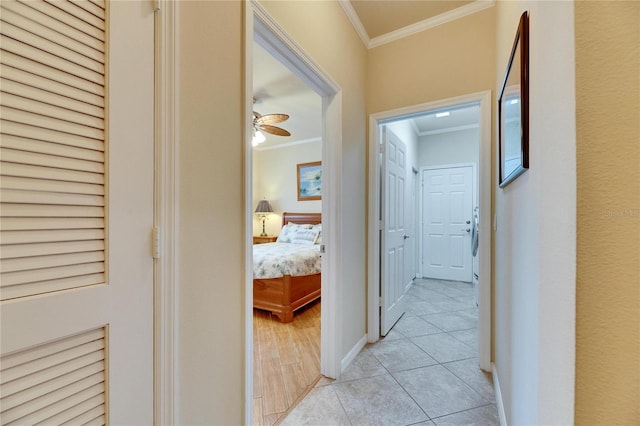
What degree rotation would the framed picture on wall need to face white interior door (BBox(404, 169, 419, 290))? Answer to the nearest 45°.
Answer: approximately 90° to its left

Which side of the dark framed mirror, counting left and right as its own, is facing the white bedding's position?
front

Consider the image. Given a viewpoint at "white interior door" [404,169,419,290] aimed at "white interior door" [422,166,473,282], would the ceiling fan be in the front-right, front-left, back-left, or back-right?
back-left

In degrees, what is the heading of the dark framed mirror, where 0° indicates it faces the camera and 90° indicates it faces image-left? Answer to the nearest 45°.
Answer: approximately 90°

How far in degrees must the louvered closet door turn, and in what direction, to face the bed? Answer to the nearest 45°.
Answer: approximately 90° to its left

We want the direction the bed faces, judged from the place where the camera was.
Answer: facing the viewer and to the left of the viewer

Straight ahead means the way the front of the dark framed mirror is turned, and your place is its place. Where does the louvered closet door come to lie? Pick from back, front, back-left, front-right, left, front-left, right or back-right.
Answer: front-left

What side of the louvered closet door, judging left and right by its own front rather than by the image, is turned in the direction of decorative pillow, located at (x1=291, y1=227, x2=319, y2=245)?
left

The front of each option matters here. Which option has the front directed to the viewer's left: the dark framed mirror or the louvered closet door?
the dark framed mirror

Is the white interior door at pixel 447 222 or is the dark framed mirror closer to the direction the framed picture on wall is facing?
the dark framed mirror

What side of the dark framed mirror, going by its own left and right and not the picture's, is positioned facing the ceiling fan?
front

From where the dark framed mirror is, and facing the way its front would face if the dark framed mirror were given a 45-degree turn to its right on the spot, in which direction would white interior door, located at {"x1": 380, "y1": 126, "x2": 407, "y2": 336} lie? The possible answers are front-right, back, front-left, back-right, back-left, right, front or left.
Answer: front

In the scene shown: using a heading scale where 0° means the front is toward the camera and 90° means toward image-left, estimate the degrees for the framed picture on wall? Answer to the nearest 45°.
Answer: approximately 45°

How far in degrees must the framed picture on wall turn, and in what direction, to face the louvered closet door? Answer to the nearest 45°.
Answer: approximately 45° to its left
